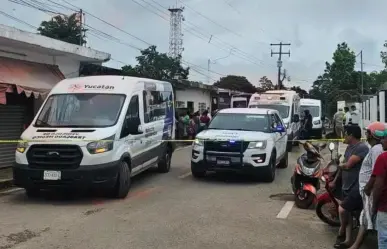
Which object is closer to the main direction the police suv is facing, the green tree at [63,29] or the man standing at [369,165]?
the man standing

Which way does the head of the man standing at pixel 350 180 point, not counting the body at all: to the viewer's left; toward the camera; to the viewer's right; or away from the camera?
to the viewer's left

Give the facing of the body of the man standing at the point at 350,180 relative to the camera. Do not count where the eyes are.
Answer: to the viewer's left

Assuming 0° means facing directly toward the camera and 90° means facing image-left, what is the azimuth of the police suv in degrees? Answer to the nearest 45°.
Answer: approximately 45°

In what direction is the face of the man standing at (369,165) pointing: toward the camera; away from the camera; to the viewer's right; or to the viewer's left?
to the viewer's left

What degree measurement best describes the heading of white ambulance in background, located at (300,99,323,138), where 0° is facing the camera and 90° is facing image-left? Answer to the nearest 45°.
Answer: approximately 0°

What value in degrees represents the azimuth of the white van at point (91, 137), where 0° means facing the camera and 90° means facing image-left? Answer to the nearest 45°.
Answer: approximately 45°

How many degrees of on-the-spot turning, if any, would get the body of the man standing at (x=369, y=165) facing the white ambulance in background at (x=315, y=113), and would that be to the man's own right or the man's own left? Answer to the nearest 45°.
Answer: approximately 90° to the man's own right

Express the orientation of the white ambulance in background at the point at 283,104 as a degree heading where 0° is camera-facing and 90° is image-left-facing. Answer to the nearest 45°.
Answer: approximately 45°

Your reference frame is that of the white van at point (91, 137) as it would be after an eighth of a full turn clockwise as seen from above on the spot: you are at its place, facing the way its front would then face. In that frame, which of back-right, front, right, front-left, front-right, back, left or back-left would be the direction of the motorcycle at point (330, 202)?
back-left

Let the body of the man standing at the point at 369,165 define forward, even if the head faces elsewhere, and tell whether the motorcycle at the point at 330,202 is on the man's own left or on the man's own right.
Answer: on the man's own right

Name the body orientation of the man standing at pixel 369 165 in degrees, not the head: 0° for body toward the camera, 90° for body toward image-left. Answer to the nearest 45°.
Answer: approximately 90°

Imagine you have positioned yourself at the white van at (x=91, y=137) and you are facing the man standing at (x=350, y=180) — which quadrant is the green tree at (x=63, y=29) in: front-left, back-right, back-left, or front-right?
back-left
